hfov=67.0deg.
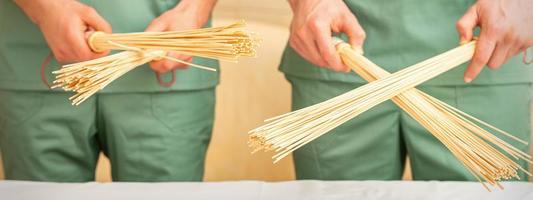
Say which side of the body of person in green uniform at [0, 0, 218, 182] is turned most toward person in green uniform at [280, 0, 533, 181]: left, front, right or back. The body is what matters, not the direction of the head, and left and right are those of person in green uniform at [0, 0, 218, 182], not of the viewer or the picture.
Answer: left

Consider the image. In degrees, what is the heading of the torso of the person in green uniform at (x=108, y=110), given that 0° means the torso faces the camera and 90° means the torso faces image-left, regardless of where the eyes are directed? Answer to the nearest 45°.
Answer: approximately 0°

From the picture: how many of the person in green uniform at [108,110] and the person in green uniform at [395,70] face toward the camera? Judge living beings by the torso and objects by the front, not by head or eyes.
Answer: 2

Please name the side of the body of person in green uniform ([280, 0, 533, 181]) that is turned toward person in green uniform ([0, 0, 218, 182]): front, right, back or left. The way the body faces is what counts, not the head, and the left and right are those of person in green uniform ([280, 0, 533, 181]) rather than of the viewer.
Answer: right
